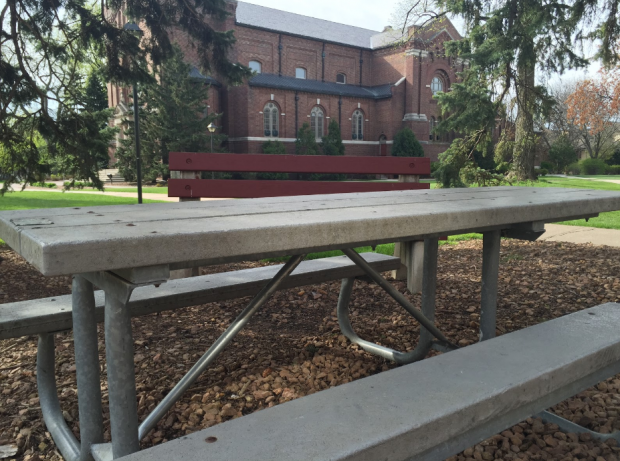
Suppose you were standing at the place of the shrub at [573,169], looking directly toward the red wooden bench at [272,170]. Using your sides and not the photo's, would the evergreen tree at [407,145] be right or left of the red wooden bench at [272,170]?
right

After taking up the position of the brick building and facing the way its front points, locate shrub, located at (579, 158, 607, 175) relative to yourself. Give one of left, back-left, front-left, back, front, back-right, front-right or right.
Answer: back-left

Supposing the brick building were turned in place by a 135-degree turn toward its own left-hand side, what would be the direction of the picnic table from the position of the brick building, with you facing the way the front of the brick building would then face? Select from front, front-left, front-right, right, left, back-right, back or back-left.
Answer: right

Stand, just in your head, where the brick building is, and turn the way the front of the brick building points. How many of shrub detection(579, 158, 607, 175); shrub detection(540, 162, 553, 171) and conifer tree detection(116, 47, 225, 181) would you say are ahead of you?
1

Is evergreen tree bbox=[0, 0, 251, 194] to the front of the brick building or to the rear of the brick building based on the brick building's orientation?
to the front

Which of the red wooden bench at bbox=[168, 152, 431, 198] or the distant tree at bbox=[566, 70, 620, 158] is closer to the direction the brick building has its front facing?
the red wooden bench

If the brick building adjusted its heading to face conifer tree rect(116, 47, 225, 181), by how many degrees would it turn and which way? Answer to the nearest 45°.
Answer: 0° — it already faces it

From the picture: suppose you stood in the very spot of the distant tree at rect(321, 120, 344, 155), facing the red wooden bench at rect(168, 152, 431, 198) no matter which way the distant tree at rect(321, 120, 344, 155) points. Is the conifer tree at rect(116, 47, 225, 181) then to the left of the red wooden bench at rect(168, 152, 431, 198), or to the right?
right

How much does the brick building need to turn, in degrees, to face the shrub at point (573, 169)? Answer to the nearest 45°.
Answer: approximately 45° to its left

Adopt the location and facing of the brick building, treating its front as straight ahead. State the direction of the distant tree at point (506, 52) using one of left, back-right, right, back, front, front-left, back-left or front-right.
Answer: front-left

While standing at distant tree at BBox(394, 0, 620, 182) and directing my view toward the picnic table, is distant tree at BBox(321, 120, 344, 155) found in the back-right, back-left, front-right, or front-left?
back-right

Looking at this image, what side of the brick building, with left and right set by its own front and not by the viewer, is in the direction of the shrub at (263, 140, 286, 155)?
front
